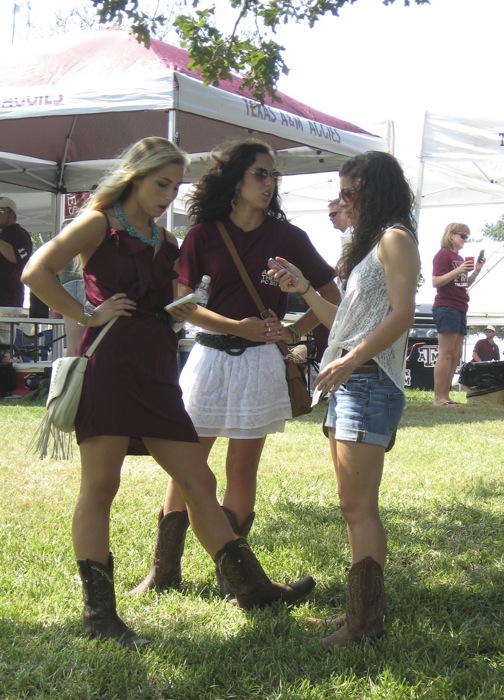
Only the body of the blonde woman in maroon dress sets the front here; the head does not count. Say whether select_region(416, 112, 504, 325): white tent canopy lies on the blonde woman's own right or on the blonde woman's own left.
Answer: on the blonde woman's own left

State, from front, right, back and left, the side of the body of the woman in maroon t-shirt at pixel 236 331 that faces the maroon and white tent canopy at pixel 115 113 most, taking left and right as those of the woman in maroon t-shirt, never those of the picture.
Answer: back

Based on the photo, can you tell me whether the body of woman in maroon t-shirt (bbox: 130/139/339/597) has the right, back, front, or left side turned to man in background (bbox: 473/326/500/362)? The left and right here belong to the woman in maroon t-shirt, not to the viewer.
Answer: back

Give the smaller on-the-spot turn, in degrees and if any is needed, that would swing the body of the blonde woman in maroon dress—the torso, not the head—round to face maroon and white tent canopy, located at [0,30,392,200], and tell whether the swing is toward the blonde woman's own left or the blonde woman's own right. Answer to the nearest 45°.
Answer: approximately 135° to the blonde woman's own left

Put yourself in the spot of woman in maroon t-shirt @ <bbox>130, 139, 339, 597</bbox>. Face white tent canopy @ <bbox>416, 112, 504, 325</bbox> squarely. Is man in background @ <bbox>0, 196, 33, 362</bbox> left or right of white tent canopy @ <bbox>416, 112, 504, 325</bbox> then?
left

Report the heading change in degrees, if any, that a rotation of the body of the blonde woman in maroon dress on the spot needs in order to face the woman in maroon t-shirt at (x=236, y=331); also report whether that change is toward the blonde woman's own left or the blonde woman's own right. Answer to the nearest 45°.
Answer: approximately 90° to the blonde woman's own left

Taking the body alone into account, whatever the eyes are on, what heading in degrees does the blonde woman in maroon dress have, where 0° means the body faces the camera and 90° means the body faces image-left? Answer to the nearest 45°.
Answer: approximately 315°

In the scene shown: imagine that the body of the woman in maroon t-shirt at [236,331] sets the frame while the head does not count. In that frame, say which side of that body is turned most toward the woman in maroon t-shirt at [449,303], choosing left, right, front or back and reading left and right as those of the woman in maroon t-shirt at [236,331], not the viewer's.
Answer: back

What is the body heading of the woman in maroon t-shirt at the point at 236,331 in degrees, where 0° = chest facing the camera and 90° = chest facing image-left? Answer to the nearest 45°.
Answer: approximately 0°

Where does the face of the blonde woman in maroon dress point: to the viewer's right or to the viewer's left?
to the viewer's right

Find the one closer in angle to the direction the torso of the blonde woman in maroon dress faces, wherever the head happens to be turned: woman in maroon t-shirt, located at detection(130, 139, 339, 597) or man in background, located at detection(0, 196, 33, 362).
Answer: the woman in maroon t-shirt
